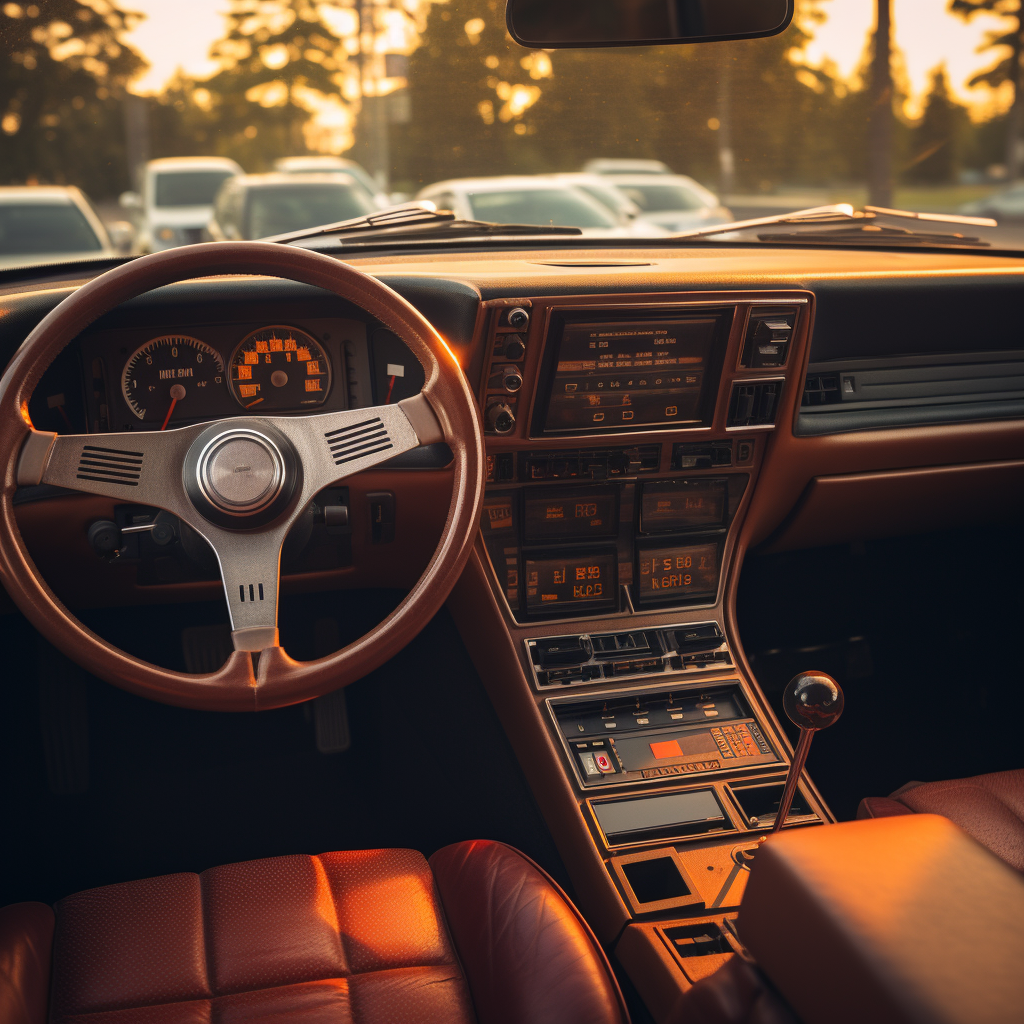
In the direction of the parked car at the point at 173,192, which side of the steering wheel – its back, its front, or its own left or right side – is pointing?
back

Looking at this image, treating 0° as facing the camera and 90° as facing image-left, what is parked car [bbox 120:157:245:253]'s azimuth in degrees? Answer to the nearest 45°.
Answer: approximately 0°

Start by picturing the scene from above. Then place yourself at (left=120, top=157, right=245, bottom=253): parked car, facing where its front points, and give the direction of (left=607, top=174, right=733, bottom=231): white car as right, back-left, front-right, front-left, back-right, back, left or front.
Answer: front-left

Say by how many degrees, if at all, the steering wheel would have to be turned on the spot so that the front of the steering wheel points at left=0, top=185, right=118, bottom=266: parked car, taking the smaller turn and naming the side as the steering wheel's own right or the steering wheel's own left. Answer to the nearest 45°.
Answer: approximately 180°

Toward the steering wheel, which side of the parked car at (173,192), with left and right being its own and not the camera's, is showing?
front

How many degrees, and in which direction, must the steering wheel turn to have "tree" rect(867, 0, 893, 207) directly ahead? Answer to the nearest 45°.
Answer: approximately 135° to its left

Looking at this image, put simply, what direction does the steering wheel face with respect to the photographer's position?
facing the viewer

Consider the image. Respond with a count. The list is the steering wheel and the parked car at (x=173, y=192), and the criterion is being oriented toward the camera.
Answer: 2

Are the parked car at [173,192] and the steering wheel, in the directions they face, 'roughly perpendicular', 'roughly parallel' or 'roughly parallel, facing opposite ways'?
roughly parallel

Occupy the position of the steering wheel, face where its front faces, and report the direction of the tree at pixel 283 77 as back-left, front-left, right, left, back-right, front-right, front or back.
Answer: back
